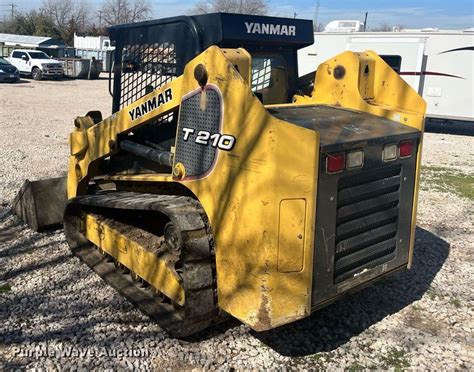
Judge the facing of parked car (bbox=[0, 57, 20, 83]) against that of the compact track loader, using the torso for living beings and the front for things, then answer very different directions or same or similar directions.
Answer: very different directions

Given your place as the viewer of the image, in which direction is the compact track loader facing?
facing away from the viewer and to the left of the viewer
